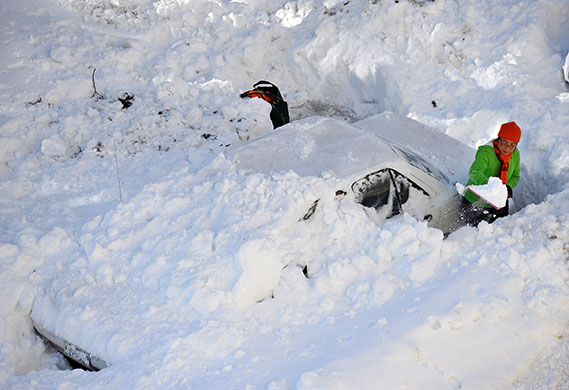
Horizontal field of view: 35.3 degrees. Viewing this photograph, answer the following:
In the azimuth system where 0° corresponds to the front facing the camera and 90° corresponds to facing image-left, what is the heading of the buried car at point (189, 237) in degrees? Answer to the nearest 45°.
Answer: approximately 45°
